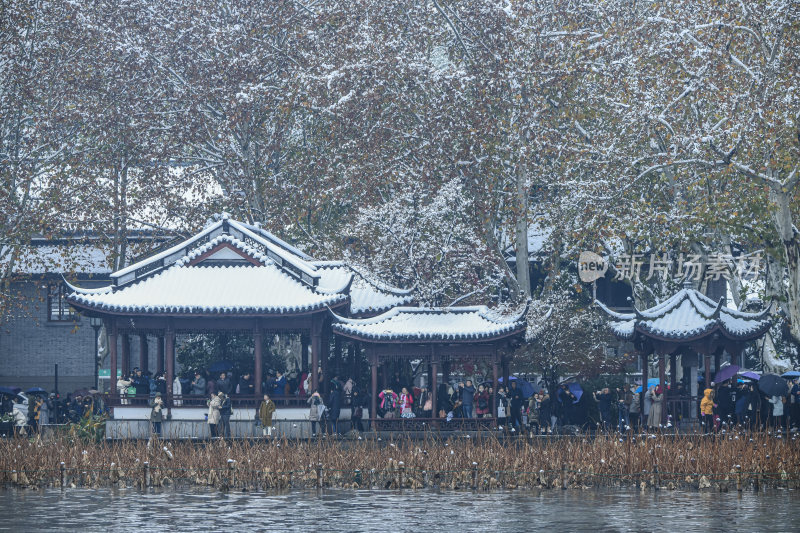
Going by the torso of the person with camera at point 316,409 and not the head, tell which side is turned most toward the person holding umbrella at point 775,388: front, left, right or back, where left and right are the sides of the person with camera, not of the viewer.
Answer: left

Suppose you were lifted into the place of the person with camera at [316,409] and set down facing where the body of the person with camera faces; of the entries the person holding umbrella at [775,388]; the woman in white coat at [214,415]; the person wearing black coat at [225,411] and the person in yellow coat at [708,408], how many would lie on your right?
2

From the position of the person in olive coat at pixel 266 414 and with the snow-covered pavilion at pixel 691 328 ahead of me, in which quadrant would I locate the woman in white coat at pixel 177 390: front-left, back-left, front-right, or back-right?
back-left

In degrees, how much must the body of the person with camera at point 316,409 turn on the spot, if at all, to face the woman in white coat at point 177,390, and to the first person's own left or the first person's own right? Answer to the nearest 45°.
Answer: approximately 135° to the first person's own right

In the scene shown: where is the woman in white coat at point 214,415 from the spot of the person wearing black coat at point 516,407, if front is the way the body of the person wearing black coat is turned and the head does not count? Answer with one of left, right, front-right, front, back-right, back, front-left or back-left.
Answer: right

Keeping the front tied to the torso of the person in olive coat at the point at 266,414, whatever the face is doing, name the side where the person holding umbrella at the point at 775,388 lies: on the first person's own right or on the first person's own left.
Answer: on the first person's own left

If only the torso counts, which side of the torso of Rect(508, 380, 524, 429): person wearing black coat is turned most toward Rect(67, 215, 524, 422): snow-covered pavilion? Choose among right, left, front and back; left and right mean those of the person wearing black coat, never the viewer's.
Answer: right

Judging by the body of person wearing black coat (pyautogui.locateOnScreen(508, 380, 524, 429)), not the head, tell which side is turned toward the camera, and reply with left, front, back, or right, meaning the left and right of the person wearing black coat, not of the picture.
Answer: front

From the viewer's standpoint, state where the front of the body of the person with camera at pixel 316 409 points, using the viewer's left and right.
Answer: facing the viewer

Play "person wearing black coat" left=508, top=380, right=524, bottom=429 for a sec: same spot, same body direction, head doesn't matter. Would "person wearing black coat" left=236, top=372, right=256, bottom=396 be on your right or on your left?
on your right

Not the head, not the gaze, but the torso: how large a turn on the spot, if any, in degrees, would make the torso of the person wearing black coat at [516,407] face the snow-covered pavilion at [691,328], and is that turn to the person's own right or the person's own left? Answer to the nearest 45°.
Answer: approximately 90° to the person's own left
